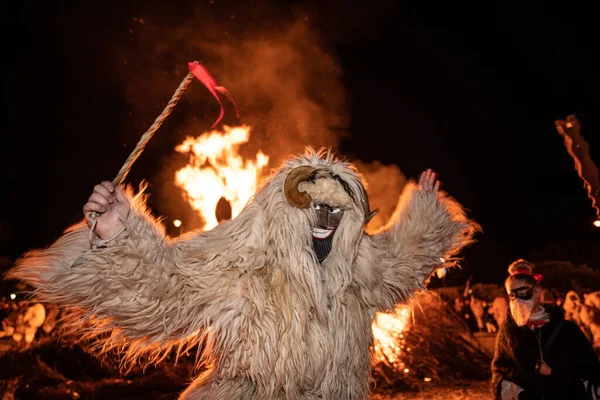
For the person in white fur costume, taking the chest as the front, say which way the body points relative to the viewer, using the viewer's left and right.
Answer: facing the viewer and to the right of the viewer

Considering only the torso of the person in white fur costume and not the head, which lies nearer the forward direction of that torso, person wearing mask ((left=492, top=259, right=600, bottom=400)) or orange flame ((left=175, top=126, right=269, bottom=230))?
the person wearing mask

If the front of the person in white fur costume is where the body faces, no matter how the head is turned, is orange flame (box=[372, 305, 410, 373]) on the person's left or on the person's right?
on the person's left

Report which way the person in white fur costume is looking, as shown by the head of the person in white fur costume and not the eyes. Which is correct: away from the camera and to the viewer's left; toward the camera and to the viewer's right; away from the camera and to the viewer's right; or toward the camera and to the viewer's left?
toward the camera and to the viewer's right

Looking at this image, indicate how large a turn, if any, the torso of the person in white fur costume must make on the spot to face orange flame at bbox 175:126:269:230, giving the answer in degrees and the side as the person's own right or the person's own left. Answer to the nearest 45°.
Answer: approximately 135° to the person's own left

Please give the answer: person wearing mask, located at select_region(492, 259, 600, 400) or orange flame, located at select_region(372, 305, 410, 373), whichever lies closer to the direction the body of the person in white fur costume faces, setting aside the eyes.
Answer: the person wearing mask
